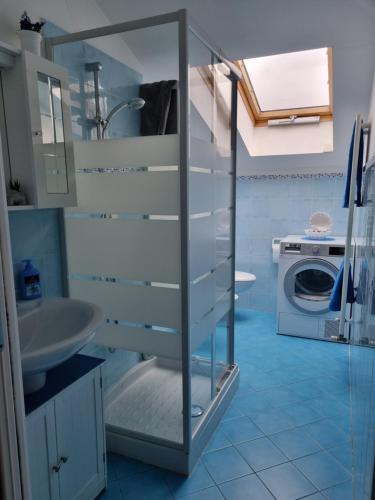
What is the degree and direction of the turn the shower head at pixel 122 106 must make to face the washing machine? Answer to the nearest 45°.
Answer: approximately 45° to its left

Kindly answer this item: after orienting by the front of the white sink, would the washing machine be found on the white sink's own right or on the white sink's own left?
on the white sink's own left

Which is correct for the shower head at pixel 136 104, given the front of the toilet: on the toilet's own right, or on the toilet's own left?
on the toilet's own right

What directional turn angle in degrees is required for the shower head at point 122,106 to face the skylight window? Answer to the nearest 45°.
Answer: approximately 45° to its left
